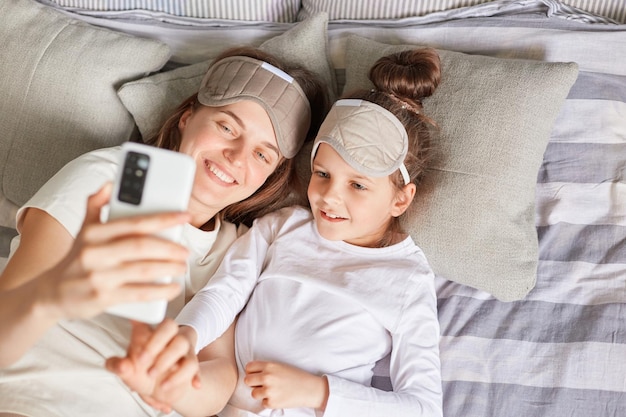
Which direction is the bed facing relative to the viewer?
toward the camera
